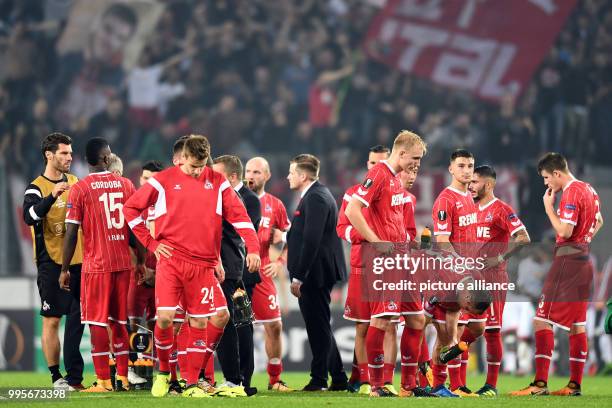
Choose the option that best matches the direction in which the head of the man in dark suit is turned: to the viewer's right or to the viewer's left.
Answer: to the viewer's left

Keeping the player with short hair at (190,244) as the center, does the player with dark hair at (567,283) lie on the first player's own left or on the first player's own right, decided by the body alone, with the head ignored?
on the first player's own left

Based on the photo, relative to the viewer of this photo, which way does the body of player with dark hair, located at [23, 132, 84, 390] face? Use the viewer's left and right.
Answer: facing the viewer and to the right of the viewer

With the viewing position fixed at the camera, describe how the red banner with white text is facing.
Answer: facing the viewer

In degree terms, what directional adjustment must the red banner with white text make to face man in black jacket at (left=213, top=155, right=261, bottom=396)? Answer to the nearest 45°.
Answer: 0° — it already faces them

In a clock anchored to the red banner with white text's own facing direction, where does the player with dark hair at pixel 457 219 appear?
The player with dark hair is roughly at 12 o'clock from the red banner with white text.

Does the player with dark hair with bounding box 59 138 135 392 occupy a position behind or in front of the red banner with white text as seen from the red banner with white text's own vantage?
in front

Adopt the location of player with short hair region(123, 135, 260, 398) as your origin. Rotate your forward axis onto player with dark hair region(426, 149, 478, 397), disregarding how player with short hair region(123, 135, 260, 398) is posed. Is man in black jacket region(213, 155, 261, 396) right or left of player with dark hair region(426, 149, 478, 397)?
left

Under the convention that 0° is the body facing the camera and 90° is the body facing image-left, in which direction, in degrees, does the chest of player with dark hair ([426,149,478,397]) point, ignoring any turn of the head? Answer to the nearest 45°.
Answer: approximately 315°

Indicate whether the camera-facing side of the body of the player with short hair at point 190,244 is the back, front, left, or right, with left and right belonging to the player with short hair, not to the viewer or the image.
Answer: front

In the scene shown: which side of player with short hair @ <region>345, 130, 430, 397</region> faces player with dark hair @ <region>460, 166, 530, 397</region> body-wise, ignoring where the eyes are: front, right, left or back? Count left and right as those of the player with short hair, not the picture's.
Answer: left

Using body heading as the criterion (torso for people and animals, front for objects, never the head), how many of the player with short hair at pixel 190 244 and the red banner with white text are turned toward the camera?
2

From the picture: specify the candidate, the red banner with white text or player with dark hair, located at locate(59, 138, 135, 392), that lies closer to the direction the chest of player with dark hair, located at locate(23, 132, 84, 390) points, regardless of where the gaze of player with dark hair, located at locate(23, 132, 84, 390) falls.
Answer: the player with dark hair
